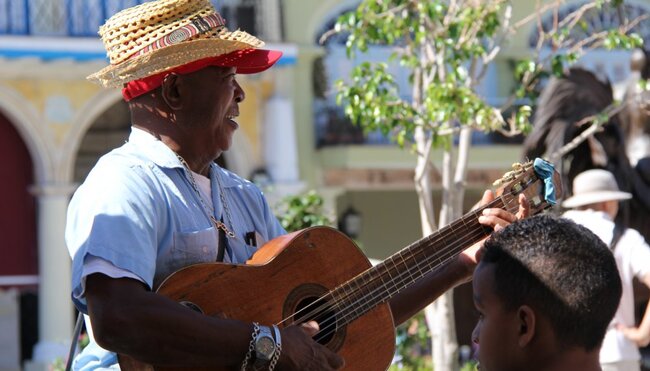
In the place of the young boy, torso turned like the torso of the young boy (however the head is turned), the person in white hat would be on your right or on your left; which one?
on your right

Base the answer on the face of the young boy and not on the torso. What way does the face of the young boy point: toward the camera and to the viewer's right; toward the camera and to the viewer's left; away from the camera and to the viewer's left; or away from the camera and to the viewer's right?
away from the camera and to the viewer's left

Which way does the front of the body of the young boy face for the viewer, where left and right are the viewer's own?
facing away from the viewer and to the left of the viewer

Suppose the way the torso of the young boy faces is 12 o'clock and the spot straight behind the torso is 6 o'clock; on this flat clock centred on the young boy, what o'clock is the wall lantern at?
The wall lantern is roughly at 1 o'clock from the young boy.

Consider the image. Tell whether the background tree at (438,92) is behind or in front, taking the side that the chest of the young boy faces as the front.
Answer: in front
